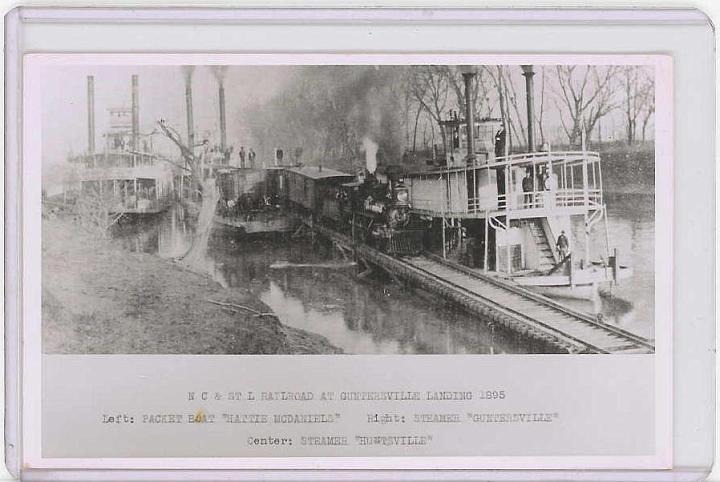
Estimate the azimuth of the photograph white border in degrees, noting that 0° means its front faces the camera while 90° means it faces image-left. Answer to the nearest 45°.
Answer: approximately 0°
